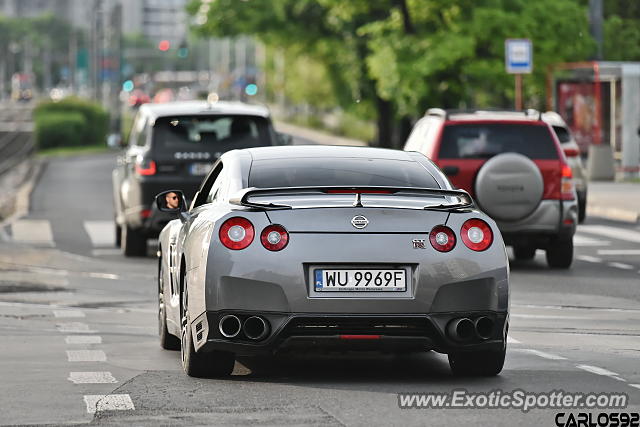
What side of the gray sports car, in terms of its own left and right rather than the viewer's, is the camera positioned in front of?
back

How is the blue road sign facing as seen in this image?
toward the camera

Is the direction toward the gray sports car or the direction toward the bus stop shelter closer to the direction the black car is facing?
the bus stop shelter

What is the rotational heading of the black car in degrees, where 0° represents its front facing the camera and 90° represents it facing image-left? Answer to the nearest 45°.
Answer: approximately 180°

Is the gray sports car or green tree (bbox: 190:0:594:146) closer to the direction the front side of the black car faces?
the green tree

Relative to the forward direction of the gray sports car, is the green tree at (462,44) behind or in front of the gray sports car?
in front

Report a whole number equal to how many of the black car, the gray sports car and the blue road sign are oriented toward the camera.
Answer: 1

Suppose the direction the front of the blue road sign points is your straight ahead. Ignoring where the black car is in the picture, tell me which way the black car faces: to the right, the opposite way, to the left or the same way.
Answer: the opposite way

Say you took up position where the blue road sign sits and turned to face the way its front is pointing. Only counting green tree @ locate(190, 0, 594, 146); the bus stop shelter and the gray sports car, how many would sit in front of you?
1

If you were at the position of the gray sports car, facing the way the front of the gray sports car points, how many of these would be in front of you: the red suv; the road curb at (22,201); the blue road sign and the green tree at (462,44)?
4

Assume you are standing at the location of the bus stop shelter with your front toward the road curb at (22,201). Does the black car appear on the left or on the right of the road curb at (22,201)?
left

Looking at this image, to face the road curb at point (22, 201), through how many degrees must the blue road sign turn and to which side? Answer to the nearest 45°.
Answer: approximately 45° to its right

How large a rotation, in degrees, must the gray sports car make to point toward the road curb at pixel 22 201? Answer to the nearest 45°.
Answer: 0° — it already faces it

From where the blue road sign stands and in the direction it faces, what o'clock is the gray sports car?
The gray sports car is roughly at 12 o'clock from the blue road sign.

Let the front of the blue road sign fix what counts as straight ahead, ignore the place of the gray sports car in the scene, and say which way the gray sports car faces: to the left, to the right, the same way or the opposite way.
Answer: the opposite way
